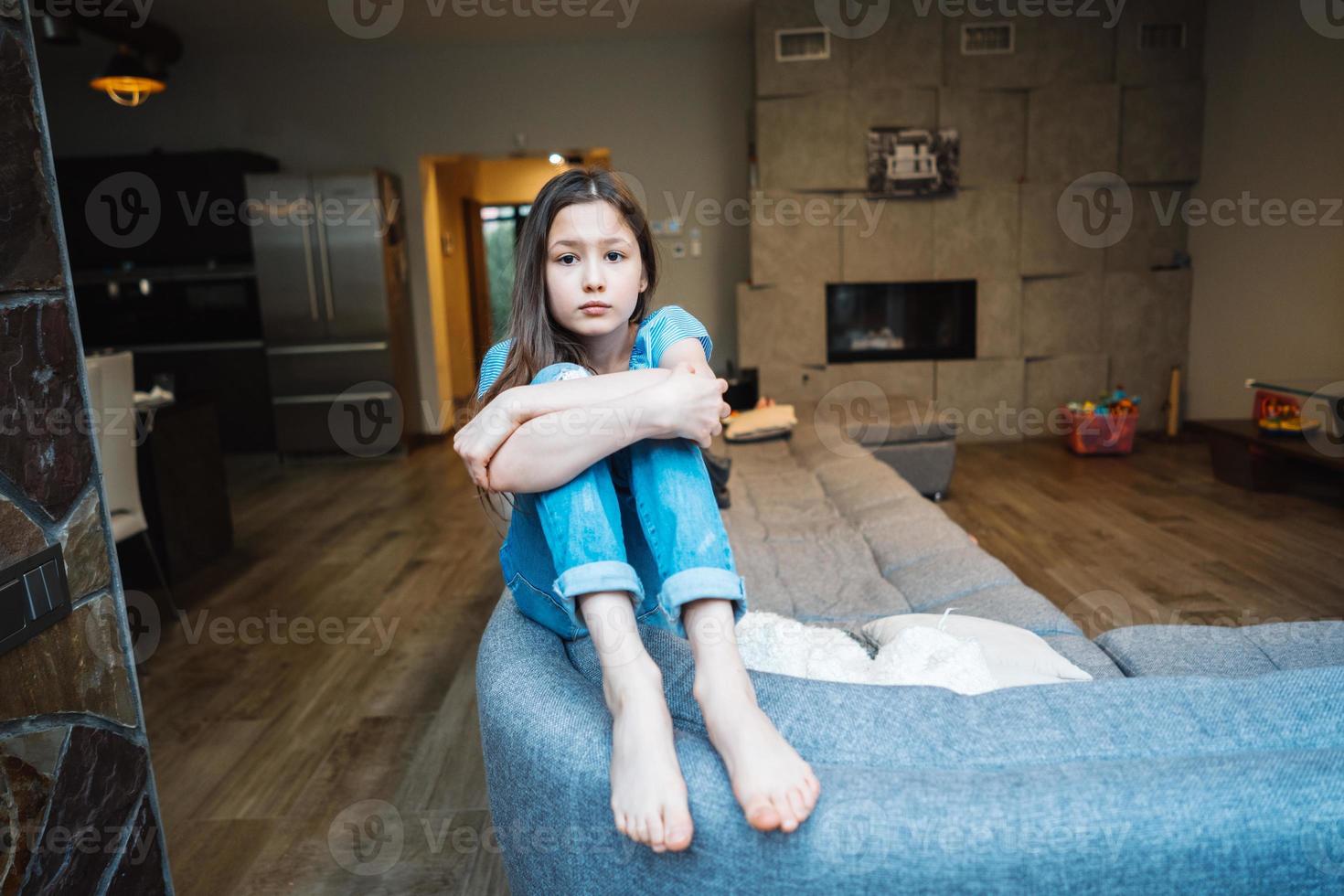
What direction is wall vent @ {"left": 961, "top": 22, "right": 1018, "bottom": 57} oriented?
toward the camera

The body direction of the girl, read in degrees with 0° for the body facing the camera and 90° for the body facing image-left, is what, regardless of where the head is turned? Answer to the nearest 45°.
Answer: approximately 0°

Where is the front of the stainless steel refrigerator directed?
toward the camera

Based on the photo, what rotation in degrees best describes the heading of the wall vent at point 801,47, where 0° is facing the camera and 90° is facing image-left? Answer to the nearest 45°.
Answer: approximately 0°

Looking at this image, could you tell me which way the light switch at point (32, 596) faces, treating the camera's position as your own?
facing the viewer and to the right of the viewer

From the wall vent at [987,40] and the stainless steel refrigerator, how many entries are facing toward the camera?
2

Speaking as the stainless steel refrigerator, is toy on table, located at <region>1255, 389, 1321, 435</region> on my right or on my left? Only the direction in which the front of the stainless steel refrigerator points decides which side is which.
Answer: on my left

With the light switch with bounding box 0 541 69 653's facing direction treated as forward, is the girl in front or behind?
in front

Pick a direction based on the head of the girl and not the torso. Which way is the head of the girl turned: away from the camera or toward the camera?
toward the camera

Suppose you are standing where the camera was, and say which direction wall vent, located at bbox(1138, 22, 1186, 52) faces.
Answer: facing the viewer

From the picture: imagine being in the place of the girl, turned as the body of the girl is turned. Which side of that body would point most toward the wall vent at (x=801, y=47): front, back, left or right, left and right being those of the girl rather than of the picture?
back

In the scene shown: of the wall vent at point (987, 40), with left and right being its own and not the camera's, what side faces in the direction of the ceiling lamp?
right

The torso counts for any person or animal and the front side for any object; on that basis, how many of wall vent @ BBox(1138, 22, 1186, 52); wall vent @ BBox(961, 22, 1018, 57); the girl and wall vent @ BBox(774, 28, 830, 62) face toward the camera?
4
